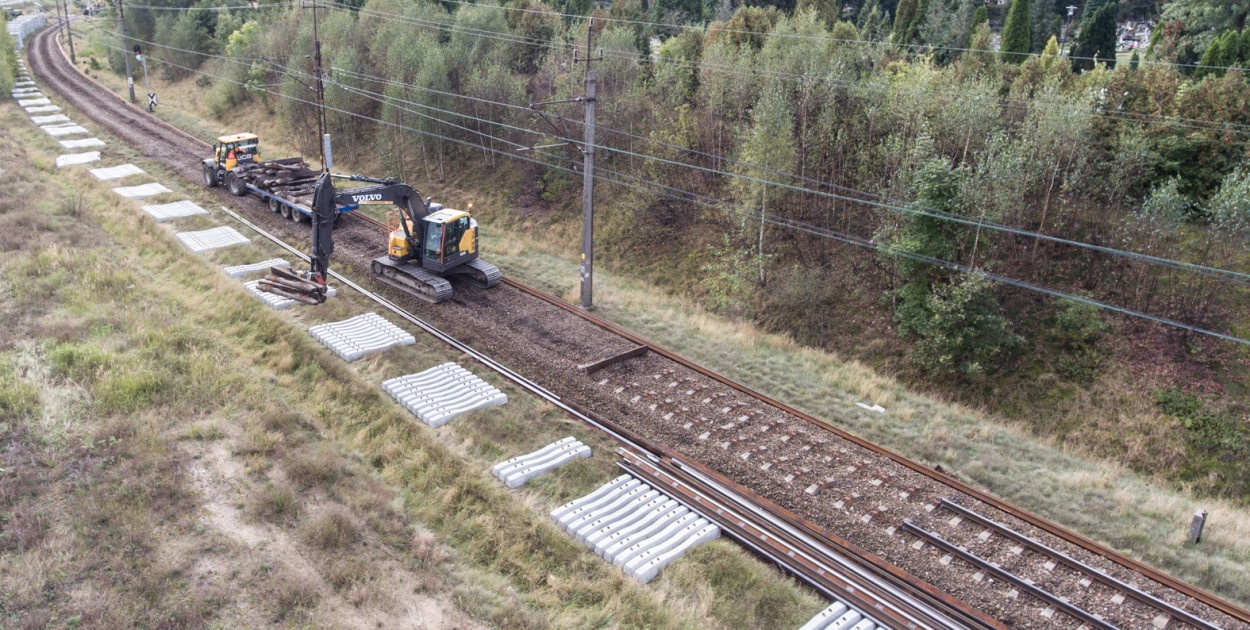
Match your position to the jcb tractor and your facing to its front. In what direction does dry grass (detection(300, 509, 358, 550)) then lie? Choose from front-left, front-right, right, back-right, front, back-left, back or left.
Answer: back-left

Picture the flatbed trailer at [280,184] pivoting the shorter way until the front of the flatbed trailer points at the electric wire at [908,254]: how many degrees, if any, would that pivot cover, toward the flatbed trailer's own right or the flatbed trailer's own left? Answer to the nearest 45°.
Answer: approximately 180°

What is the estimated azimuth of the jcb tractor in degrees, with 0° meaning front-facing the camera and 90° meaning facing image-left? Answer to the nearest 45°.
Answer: approximately 135°

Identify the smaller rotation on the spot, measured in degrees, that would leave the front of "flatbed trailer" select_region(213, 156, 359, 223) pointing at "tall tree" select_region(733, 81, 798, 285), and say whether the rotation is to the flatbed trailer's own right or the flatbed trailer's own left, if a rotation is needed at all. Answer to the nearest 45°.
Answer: approximately 180°

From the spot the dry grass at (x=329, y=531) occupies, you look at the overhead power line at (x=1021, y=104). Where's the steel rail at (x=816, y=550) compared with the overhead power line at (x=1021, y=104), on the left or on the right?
right

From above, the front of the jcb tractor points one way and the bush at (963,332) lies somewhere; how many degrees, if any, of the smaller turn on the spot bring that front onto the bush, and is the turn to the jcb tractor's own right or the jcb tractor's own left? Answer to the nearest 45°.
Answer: approximately 180°

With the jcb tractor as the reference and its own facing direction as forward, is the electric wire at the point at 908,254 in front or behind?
behind

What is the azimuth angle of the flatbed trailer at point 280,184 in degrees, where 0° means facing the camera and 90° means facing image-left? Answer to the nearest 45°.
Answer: approximately 135°

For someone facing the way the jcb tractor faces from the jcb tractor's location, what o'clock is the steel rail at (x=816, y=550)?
The steel rail is roughly at 7 o'clock from the jcb tractor.

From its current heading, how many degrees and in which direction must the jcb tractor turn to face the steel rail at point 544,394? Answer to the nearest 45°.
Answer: approximately 135° to its left
